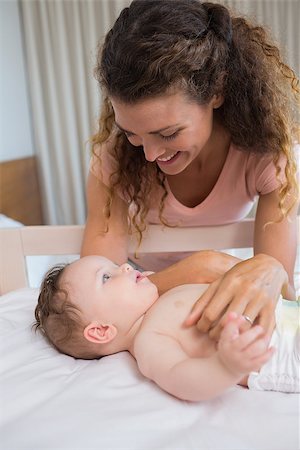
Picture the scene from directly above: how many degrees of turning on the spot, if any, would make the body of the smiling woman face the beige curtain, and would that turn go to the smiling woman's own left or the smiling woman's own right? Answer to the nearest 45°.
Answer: approximately 180°

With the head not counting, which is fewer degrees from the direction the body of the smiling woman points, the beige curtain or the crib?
the crib

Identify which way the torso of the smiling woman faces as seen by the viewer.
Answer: toward the camera

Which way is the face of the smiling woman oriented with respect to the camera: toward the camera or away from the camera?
toward the camera

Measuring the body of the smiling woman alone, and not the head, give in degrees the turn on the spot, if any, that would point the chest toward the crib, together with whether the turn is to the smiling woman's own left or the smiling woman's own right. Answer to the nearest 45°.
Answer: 0° — they already face it
